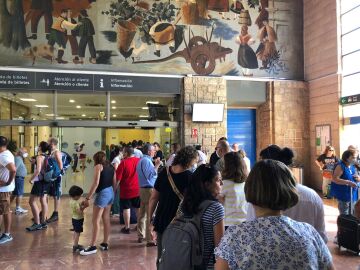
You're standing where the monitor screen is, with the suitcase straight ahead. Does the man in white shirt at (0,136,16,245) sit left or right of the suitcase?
right

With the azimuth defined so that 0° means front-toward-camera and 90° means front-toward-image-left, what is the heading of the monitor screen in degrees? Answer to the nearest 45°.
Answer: approximately 0°

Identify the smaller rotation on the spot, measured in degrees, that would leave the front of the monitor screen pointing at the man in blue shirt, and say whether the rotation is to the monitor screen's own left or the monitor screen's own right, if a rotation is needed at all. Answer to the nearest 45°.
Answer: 0° — it already faces them

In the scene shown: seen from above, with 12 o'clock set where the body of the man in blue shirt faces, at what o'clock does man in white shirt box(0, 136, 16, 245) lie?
The man in white shirt is roughly at 6 o'clock from the man in blue shirt.

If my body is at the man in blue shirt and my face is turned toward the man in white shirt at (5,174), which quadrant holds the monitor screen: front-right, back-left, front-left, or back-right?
back-right

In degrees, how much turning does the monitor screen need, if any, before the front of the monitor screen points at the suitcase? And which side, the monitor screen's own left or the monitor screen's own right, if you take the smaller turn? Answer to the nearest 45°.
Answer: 0° — it already faces it

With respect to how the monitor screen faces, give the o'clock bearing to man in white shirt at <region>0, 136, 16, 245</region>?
The man in white shirt is roughly at 1 o'clock from the monitor screen.
